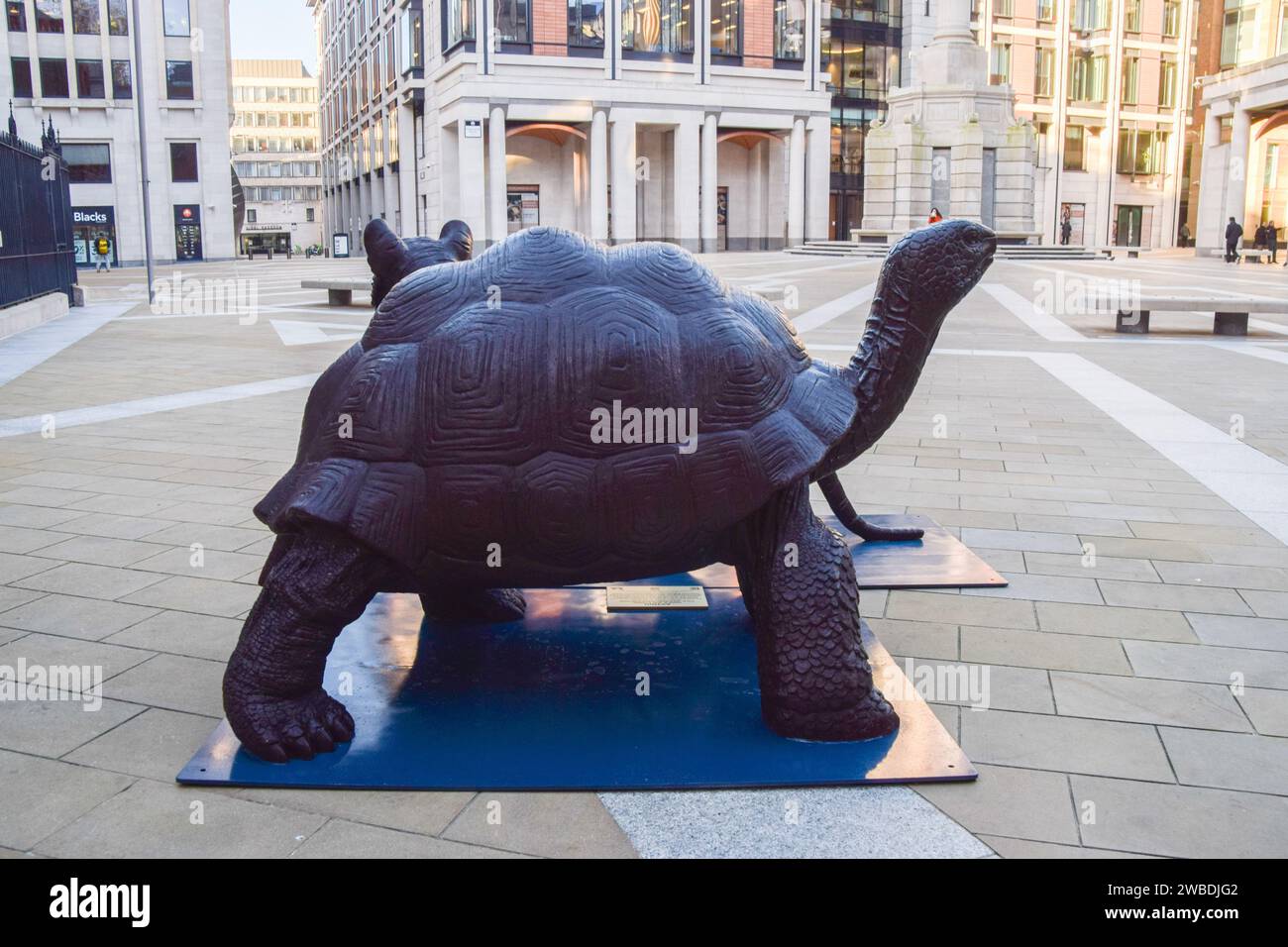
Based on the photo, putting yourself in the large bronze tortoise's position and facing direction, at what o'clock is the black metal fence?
The black metal fence is roughly at 8 o'clock from the large bronze tortoise.

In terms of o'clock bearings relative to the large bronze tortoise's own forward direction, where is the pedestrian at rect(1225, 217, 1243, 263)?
The pedestrian is roughly at 10 o'clock from the large bronze tortoise.

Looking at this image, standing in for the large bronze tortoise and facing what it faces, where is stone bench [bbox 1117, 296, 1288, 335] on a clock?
The stone bench is roughly at 10 o'clock from the large bronze tortoise.

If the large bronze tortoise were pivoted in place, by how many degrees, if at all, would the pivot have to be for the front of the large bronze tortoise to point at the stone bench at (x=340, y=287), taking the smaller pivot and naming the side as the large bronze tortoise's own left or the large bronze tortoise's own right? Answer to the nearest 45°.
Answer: approximately 90° to the large bronze tortoise's own left

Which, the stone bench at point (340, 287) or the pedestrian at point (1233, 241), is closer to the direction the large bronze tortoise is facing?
the pedestrian

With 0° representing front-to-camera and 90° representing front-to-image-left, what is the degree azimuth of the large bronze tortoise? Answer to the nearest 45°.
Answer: approximately 270°
